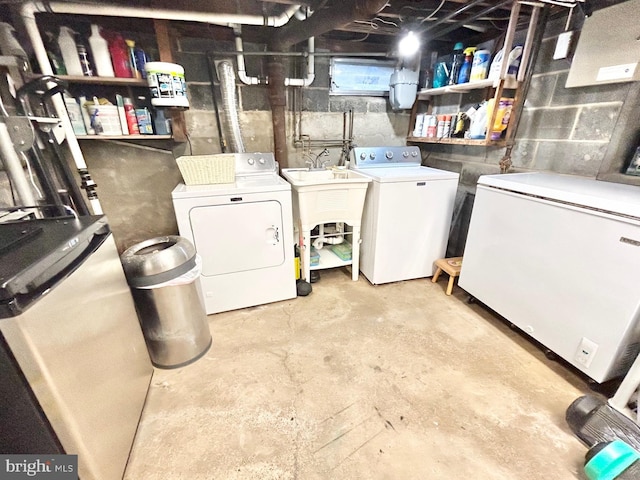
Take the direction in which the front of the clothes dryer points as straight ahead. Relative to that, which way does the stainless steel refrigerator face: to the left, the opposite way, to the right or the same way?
to the left

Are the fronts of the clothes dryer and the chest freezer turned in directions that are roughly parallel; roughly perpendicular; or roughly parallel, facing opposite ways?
roughly perpendicular

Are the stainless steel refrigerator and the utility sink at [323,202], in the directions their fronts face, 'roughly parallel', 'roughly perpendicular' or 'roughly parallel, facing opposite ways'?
roughly perpendicular

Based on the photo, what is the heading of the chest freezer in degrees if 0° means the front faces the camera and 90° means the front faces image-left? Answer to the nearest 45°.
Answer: approximately 45°

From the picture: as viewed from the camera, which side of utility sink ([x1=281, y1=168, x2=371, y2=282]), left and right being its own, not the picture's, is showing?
front

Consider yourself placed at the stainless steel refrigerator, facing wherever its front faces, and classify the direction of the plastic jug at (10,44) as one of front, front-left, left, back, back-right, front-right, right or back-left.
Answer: back-left

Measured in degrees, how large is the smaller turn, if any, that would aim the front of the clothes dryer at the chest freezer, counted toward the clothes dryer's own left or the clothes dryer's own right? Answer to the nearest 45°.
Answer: approximately 45° to the clothes dryer's own left

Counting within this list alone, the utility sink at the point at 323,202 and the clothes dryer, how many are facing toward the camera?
2

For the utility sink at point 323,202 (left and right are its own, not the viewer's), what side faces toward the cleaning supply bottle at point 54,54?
right

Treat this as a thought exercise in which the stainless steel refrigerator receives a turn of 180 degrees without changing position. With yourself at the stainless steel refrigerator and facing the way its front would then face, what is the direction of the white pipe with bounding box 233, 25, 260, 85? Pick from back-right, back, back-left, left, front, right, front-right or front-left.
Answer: right

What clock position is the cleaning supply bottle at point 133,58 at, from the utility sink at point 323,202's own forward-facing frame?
The cleaning supply bottle is roughly at 3 o'clock from the utility sink.

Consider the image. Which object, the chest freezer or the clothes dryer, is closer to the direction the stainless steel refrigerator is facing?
the chest freezer

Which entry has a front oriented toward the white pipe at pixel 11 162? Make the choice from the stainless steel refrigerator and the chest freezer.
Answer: the chest freezer

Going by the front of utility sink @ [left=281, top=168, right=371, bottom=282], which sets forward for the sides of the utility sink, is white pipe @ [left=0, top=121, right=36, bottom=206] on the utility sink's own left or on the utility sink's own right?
on the utility sink's own right

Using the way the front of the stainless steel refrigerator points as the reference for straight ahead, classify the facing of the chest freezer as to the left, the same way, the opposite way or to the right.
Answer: the opposite way

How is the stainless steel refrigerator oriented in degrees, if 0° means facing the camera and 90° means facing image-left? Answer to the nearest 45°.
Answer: approximately 315°
